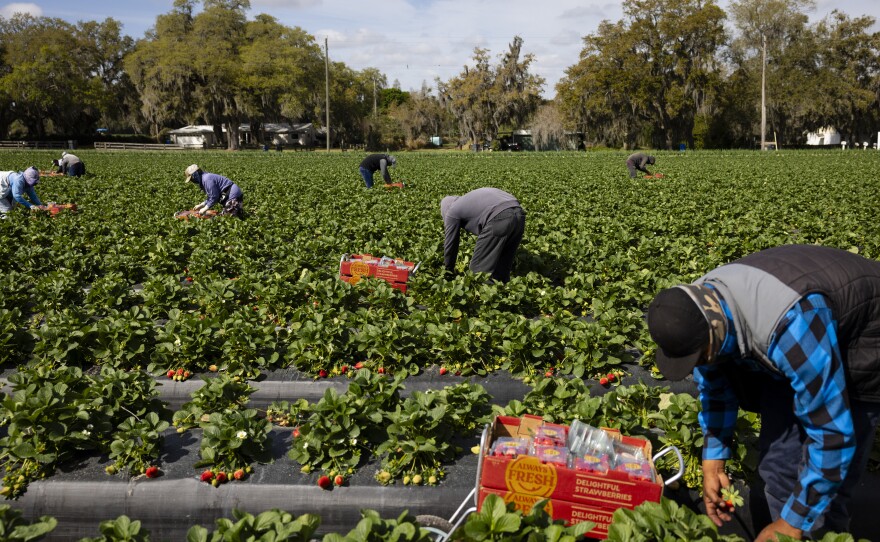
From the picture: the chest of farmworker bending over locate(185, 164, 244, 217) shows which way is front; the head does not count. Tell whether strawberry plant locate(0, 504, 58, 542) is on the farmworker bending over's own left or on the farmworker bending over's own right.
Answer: on the farmworker bending over's own left

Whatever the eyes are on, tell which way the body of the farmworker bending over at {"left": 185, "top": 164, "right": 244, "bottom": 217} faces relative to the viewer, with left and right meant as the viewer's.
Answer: facing to the left of the viewer

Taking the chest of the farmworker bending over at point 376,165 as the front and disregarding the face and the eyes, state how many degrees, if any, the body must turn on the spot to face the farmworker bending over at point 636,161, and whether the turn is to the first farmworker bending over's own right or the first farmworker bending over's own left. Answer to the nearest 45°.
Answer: approximately 45° to the first farmworker bending over's own left

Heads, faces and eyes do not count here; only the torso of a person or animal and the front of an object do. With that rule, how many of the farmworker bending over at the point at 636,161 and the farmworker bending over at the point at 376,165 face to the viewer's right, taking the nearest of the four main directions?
2

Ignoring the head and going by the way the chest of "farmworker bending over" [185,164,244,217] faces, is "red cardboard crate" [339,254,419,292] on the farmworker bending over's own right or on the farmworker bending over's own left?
on the farmworker bending over's own left

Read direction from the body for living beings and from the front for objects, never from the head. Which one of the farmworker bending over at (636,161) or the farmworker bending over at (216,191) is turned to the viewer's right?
the farmworker bending over at (636,161)

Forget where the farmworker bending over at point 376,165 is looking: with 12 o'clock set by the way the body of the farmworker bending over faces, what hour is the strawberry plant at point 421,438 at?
The strawberry plant is roughly at 3 o'clock from the farmworker bending over.

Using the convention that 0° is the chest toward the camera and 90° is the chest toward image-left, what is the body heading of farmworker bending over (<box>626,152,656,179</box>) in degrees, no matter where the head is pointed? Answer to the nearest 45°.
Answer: approximately 270°

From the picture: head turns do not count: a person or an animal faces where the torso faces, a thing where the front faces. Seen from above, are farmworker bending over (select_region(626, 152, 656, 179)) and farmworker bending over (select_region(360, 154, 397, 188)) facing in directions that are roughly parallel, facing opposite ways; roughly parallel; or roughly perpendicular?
roughly parallel

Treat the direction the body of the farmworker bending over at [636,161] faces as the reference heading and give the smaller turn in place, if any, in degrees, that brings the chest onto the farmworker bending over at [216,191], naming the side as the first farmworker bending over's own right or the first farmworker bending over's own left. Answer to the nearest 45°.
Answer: approximately 135° to the first farmworker bending over's own right

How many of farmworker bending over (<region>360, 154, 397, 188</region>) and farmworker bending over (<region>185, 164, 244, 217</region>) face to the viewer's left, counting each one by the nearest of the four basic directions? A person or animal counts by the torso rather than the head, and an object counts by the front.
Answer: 1

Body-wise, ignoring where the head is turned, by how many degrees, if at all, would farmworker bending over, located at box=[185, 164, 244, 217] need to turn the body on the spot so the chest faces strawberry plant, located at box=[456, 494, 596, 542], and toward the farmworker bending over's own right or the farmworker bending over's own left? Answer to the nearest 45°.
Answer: approximately 90° to the farmworker bending over's own left

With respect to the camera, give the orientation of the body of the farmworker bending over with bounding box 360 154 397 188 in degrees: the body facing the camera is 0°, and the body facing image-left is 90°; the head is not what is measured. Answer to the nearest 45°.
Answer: approximately 270°

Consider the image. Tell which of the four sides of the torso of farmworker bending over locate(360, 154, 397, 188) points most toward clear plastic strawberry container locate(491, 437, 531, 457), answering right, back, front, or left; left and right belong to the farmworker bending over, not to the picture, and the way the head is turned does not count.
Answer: right

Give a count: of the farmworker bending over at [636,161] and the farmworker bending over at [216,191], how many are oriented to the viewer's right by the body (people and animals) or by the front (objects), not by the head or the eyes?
1

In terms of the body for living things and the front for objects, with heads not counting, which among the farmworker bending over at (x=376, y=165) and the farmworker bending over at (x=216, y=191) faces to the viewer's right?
the farmworker bending over at (x=376, y=165)
